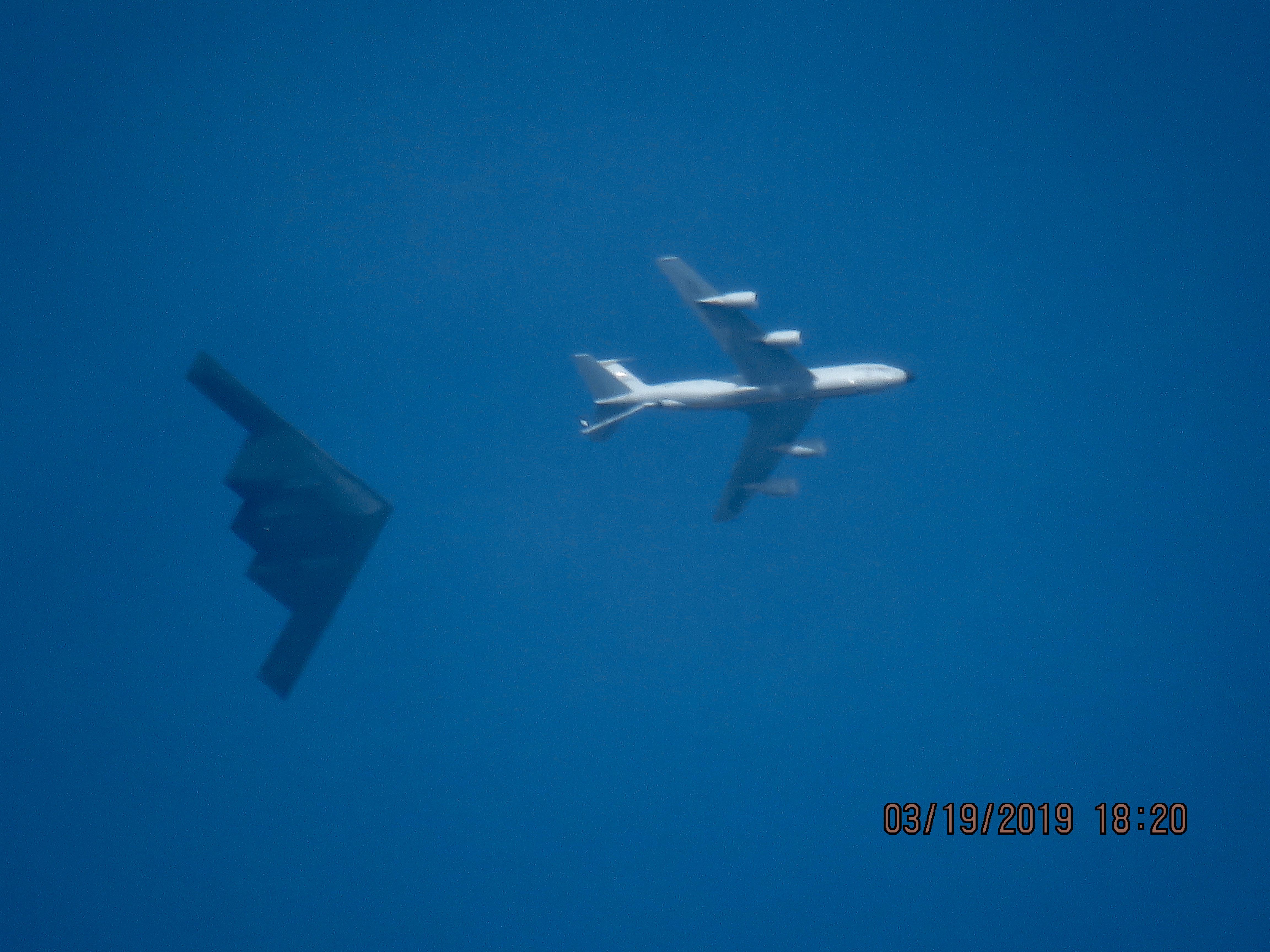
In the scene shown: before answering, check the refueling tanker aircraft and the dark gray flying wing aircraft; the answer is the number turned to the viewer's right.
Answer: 2

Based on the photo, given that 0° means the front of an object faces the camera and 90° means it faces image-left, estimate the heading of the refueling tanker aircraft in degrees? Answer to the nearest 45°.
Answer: approximately 270°

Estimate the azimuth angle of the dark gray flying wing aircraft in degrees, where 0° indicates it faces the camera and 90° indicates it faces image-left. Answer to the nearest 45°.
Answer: approximately 270°
